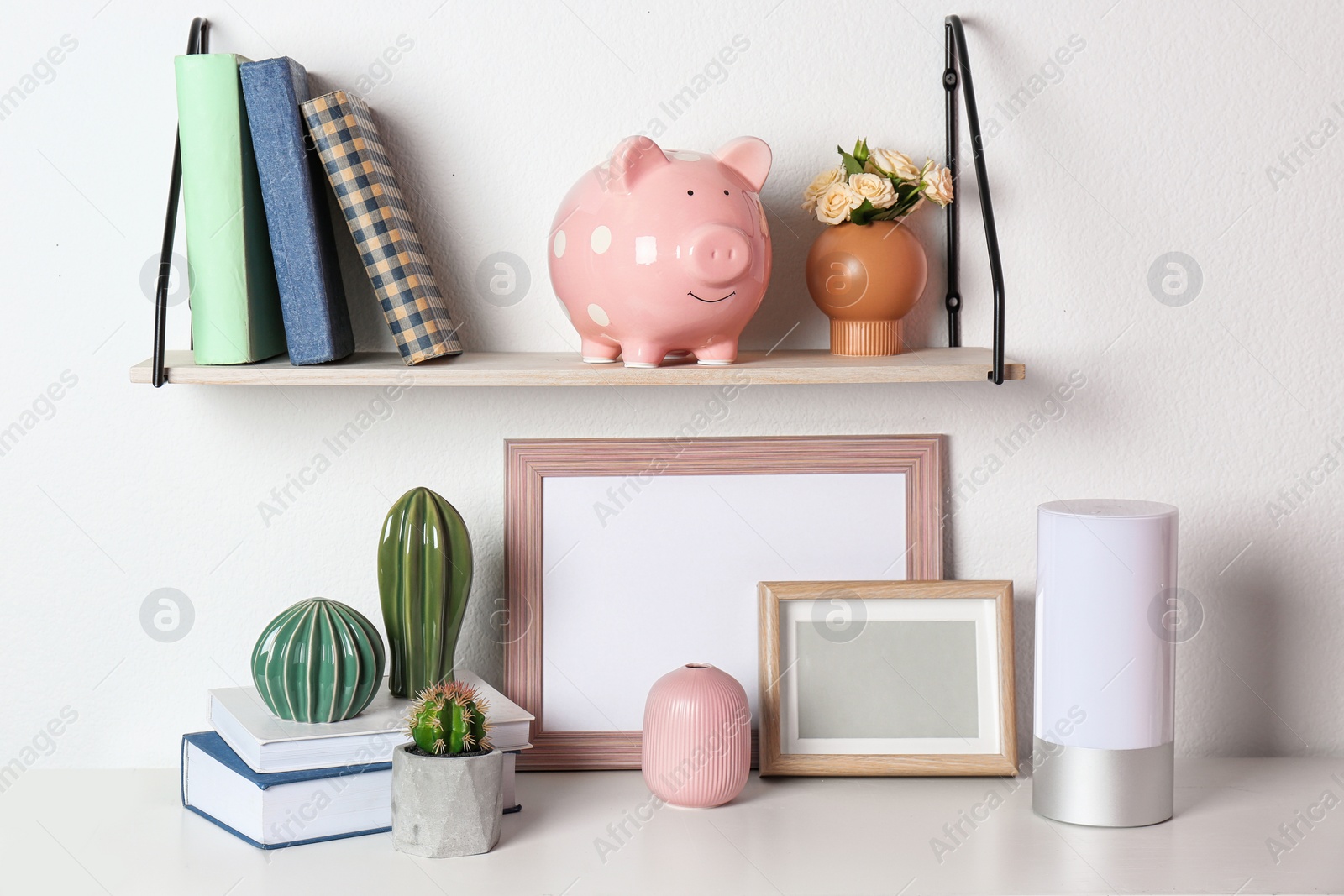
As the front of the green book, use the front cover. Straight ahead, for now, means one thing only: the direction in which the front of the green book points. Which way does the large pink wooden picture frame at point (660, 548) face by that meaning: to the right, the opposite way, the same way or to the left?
to the right

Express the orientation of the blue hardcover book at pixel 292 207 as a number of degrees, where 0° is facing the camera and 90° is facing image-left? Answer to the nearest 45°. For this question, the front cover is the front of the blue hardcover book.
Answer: approximately 270°

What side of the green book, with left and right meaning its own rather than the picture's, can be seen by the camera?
right

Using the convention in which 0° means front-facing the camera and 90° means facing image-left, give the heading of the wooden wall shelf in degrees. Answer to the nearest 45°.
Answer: approximately 0°

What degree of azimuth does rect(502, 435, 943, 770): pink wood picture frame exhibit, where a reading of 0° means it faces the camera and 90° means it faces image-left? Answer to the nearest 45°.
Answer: approximately 0°

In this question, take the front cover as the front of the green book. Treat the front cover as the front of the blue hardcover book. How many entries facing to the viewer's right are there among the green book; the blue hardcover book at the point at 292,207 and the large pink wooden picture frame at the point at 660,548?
2
